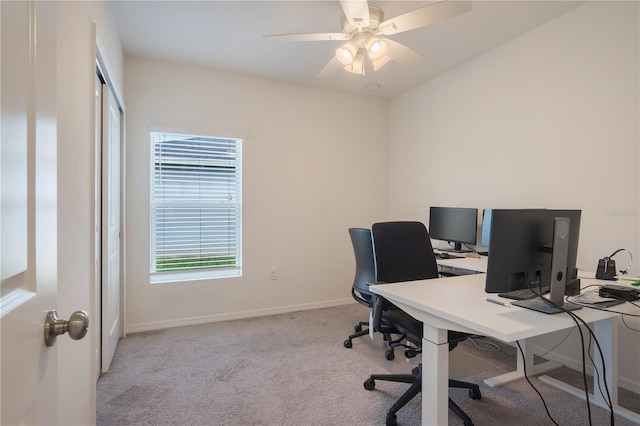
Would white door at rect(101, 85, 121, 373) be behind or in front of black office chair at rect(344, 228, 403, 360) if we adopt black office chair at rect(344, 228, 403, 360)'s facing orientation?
behind

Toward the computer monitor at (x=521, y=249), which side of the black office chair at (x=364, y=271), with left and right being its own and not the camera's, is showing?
right

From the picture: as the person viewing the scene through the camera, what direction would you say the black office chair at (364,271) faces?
facing away from the viewer and to the right of the viewer

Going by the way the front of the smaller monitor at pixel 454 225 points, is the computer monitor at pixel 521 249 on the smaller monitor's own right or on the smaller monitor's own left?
on the smaller monitor's own left

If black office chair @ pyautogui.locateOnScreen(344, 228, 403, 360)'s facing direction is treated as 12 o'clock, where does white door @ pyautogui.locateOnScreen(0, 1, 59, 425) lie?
The white door is roughly at 5 o'clock from the black office chair.

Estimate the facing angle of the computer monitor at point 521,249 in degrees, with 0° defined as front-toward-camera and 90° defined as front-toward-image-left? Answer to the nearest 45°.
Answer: approximately 135°

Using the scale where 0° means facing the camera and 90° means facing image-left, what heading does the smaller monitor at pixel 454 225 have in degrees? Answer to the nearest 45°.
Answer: approximately 45°

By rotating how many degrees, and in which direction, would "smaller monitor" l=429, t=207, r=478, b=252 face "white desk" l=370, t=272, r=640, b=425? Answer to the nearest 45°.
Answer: approximately 45° to its left

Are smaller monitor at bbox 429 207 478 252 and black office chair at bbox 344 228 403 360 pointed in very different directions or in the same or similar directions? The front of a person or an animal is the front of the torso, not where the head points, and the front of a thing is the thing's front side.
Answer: very different directions

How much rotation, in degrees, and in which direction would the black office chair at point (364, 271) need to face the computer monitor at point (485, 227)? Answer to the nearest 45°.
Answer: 0° — it already faces it

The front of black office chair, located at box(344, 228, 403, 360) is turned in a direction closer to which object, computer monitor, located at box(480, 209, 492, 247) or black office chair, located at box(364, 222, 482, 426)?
the computer monitor
